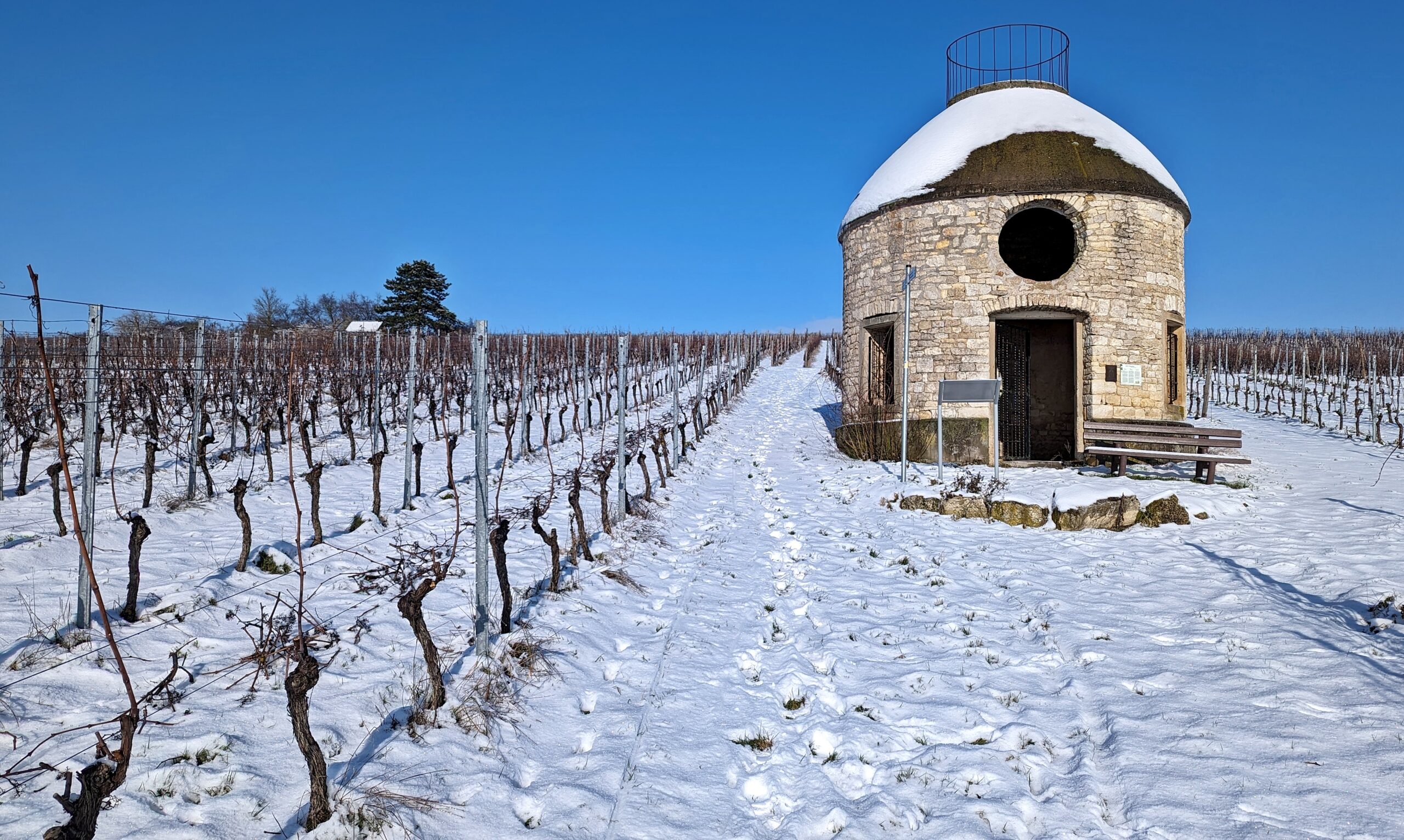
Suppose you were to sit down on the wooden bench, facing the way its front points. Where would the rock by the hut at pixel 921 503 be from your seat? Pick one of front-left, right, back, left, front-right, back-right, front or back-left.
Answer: front-right

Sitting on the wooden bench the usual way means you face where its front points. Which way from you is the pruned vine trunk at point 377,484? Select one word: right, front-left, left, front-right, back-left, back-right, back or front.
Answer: front-right

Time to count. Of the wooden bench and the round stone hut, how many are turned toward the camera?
2

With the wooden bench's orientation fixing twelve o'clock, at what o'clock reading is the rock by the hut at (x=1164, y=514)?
The rock by the hut is roughly at 12 o'clock from the wooden bench.

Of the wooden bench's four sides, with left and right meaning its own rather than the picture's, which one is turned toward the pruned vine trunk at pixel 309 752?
front

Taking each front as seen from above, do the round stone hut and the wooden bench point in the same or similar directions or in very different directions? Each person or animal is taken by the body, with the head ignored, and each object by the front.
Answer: same or similar directions

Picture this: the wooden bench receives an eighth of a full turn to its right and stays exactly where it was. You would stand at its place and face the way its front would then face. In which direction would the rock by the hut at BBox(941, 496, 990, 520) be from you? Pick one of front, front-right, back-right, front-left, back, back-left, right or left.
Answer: front

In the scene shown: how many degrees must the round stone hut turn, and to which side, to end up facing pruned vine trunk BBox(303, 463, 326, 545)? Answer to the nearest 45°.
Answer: approximately 45° to its right

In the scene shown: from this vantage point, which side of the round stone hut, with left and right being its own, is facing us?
front

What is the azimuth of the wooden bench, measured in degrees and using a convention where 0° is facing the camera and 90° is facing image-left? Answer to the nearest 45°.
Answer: approximately 0°
